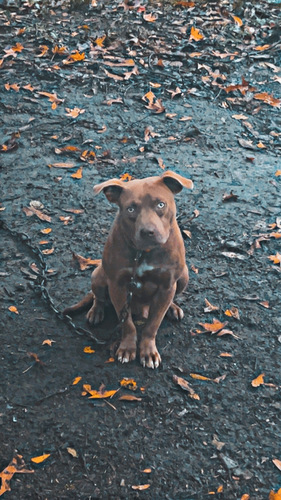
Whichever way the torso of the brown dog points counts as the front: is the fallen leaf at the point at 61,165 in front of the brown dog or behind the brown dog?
behind

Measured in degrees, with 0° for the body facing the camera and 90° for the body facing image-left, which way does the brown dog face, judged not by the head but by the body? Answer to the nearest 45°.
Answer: approximately 0°

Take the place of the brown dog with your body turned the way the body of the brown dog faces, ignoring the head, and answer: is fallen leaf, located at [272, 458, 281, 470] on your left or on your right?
on your left

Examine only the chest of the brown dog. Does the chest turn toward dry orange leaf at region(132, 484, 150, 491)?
yes

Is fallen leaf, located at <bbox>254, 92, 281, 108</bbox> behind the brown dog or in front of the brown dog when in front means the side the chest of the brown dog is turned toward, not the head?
behind

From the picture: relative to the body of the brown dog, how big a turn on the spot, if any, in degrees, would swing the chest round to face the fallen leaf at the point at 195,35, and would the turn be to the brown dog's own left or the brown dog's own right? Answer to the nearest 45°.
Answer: approximately 180°

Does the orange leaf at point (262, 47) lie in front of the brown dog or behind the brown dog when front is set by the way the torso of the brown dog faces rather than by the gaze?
behind

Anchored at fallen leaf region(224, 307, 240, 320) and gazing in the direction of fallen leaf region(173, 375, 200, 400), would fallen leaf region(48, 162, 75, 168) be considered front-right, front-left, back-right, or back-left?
back-right
